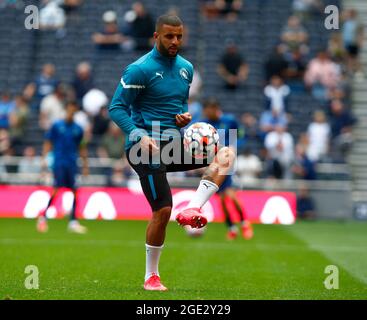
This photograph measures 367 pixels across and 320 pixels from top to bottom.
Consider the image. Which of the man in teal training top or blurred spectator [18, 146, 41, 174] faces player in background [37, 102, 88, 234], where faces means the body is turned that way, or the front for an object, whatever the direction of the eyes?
the blurred spectator

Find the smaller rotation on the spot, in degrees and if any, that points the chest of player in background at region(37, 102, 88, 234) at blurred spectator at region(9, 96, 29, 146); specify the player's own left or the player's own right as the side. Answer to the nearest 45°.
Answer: approximately 180°

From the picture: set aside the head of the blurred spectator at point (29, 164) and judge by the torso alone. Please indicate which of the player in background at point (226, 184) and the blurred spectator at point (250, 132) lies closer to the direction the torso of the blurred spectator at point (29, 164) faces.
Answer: the player in background

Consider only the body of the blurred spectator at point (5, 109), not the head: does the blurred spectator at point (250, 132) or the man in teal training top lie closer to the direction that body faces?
the man in teal training top

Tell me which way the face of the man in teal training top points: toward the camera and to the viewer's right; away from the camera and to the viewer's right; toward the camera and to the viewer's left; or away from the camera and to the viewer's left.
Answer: toward the camera and to the viewer's right

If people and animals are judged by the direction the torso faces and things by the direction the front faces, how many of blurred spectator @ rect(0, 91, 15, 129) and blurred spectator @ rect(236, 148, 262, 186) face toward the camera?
2
